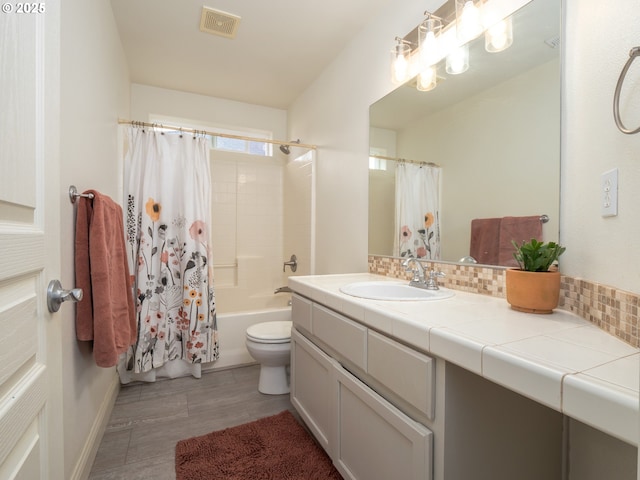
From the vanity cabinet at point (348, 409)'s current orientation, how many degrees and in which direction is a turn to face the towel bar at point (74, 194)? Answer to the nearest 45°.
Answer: approximately 45° to its right

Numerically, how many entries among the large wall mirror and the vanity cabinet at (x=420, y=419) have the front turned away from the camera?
0

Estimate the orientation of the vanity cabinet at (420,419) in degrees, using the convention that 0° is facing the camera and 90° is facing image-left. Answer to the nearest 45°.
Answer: approximately 45°

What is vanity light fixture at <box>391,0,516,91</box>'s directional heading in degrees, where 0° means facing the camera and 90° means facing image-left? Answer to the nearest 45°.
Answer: approximately 45°

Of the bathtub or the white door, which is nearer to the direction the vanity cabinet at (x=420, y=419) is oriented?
the white door

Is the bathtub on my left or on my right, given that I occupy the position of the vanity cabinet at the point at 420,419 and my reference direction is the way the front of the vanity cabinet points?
on my right

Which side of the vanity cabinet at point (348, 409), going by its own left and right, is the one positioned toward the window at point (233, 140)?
right

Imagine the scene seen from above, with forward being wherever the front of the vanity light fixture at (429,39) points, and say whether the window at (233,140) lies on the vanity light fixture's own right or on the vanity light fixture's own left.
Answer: on the vanity light fixture's own right

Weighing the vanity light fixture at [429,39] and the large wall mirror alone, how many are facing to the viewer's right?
0
